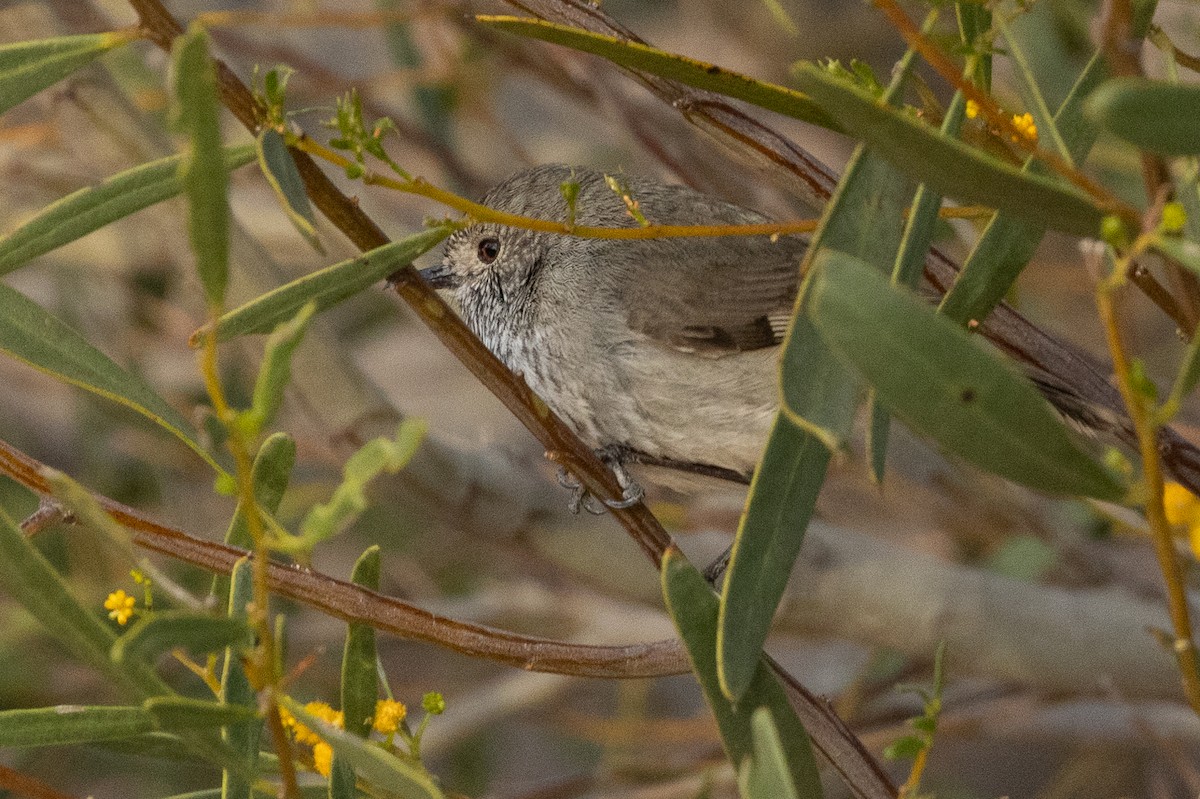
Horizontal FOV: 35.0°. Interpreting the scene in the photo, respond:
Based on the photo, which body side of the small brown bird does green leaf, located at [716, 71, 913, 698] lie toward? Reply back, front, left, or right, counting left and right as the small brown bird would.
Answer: left

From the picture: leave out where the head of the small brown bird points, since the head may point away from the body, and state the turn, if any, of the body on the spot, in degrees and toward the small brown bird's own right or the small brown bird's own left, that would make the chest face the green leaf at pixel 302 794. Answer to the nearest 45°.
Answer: approximately 90° to the small brown bird's own left

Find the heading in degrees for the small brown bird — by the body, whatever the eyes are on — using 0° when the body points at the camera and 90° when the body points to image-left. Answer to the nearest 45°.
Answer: approximately 90°

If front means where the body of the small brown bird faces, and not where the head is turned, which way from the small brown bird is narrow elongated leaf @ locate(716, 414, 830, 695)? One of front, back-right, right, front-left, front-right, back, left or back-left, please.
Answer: left
